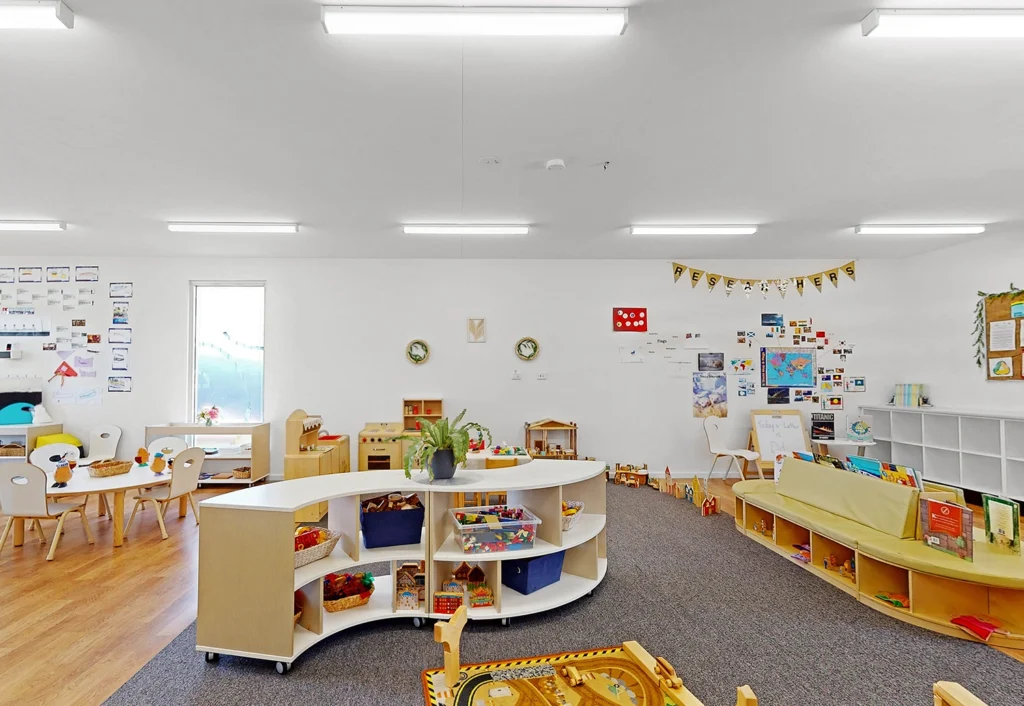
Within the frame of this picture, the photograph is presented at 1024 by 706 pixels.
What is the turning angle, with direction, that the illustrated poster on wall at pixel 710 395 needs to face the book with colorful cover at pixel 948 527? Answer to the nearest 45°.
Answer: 0° — it already faces it

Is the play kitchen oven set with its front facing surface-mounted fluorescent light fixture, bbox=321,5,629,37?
yes

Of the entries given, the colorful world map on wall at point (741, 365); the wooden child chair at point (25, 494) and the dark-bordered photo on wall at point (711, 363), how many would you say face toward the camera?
2

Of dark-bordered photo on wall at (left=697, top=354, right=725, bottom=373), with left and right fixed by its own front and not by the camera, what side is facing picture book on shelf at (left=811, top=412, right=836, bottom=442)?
left

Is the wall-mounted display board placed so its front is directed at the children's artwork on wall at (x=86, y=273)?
yes

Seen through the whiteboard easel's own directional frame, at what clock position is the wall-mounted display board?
The wall-mounted display board is roughly at 9 o'clock from the whiteboard easel.

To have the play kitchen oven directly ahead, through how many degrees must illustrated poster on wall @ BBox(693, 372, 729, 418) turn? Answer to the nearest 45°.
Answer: approximately 45° to its right

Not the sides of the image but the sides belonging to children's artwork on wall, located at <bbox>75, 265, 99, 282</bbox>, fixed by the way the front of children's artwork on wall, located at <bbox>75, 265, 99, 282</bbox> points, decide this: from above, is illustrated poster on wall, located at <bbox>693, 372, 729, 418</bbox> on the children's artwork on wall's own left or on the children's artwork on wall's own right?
on the children's artwork on wall's own left
